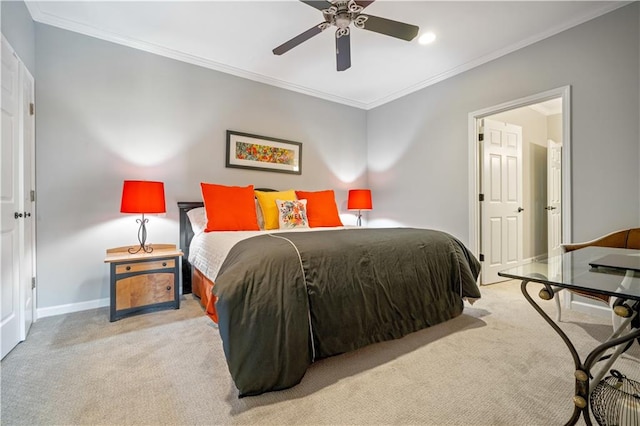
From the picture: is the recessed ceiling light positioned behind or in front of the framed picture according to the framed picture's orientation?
in front

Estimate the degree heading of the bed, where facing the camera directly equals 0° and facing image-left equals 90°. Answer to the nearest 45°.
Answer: approximately 315°

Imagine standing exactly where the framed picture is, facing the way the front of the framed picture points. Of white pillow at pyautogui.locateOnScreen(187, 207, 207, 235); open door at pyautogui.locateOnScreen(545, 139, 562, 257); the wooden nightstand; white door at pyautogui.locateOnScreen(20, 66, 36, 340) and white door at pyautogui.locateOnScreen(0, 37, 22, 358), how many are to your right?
4

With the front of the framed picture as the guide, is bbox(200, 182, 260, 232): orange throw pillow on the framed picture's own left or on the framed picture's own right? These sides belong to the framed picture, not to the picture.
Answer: on the framed picture's own right

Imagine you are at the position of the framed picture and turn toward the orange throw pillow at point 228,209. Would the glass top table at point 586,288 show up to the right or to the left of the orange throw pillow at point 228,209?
left

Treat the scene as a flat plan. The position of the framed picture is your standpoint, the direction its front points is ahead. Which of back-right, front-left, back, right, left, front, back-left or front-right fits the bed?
front-right

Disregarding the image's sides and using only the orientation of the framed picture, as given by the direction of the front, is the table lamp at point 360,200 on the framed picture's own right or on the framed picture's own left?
on the framed picture's own left

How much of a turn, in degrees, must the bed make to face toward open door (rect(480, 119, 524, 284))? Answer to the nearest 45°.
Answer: approximately 90° to its left

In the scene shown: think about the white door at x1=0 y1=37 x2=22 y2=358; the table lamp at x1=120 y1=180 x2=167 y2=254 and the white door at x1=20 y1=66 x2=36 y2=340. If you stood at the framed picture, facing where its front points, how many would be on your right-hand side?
3

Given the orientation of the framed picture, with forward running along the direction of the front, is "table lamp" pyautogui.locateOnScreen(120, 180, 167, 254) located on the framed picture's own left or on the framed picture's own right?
on the framed picture's own right
